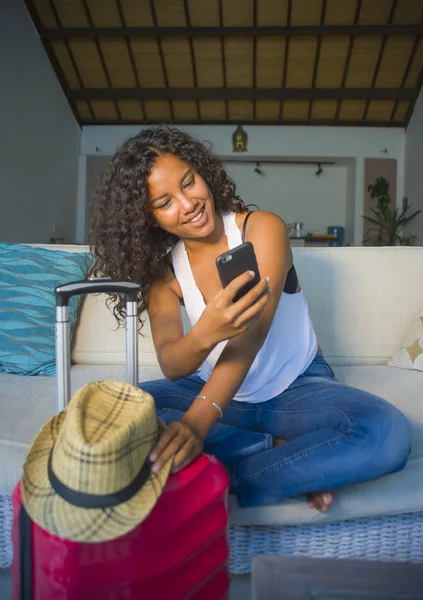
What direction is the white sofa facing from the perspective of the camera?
toward the camera

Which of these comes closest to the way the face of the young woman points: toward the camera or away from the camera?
toward the camera

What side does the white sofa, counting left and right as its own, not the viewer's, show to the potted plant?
back

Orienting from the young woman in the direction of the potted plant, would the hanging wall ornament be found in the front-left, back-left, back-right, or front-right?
front-left

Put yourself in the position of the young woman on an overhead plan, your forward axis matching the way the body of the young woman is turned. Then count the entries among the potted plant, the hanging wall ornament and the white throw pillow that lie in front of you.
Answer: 0

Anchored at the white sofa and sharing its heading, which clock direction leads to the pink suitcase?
The pink suitcase is roughly at 1 o'clock from the white sofa.

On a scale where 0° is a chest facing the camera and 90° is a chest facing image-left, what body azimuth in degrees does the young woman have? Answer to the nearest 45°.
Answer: approximately 45°

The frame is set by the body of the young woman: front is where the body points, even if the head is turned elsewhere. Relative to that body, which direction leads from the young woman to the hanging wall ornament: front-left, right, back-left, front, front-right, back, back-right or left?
back-right

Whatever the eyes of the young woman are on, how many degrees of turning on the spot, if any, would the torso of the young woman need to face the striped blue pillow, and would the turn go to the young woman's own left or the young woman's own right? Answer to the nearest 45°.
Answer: approximately 90° to the young woman's own right

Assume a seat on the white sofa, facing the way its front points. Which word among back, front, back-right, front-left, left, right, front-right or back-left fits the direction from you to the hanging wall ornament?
back
